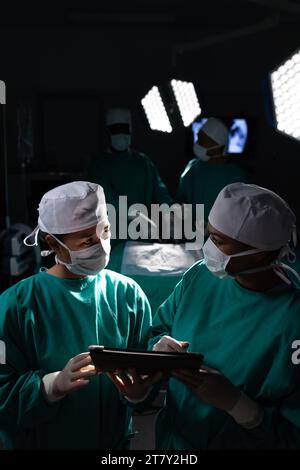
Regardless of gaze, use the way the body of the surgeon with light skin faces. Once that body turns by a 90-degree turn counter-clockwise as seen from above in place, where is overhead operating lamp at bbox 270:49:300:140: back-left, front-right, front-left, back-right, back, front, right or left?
front

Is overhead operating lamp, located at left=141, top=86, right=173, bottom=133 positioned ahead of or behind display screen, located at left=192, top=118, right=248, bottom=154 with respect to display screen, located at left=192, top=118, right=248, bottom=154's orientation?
ahead

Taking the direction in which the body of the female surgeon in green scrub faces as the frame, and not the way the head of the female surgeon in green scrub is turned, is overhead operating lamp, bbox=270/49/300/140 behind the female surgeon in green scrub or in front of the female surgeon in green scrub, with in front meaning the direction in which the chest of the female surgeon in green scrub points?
behind

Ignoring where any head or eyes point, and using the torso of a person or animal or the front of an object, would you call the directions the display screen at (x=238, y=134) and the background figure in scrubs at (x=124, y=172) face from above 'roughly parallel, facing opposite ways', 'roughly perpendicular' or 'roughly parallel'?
roughly parallel

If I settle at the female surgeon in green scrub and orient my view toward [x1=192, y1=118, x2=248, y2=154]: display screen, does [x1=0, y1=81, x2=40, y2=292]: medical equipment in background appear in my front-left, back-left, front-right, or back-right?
front-left

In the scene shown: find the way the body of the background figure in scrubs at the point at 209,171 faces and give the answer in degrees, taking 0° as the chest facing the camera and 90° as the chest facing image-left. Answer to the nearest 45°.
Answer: approximately 45°

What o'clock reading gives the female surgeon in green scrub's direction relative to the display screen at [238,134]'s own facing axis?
The female surgeon in green scrub is roughly at 12 o'clock from the display screen.

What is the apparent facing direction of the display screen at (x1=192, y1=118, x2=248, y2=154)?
toward the camera

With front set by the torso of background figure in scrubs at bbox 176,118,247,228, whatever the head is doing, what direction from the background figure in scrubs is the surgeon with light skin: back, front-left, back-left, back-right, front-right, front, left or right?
front-left

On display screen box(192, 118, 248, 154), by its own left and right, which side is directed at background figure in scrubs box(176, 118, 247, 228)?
front

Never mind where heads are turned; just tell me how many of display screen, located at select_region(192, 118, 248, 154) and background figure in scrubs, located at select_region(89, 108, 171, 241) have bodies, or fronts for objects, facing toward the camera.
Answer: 2

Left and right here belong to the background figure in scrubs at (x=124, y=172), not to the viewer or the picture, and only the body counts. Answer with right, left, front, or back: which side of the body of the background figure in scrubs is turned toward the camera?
front
